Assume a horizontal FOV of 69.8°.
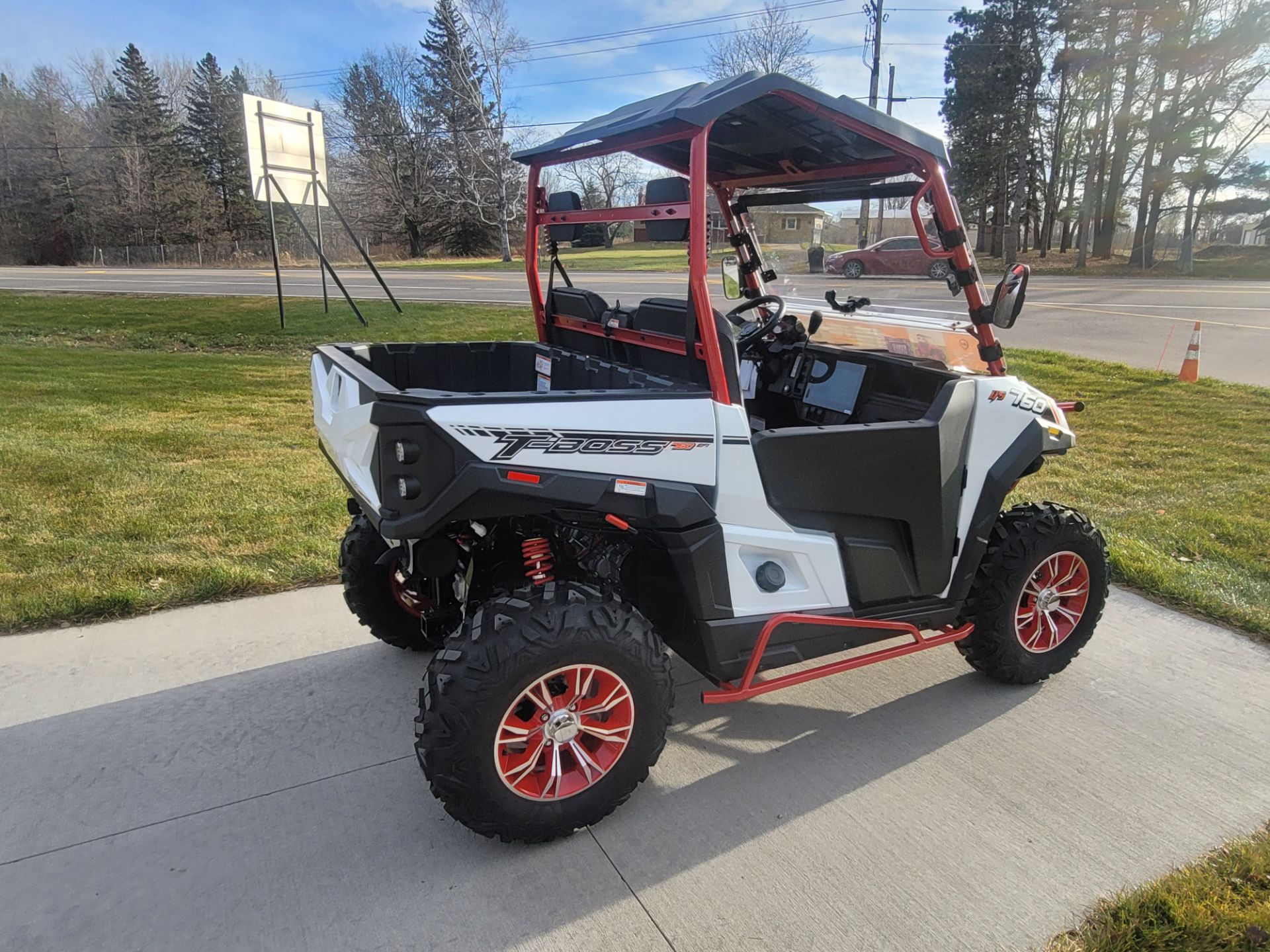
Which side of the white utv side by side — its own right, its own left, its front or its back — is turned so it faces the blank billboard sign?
left

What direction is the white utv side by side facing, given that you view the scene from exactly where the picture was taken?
facing away from the viewer and to the right of the viewer

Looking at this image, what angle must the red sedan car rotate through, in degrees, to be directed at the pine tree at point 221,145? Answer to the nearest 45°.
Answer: approximately 45° to its right

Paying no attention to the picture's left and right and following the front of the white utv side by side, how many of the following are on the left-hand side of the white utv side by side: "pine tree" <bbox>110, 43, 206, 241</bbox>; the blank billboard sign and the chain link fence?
3

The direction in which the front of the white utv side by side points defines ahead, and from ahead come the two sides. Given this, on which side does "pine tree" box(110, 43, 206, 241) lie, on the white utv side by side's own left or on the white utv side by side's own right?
on the white utv side by side's own left

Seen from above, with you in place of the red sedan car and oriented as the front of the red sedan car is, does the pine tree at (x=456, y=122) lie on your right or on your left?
on your right

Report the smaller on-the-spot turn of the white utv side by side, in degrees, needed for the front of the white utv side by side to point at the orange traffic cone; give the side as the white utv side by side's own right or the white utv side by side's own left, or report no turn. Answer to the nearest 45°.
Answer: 0° — it already faces it

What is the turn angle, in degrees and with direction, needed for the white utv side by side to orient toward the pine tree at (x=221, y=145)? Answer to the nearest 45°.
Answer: approximately 90° to its left

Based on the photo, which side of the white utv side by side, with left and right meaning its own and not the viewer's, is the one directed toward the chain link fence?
left

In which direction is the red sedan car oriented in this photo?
to the viewer's left
